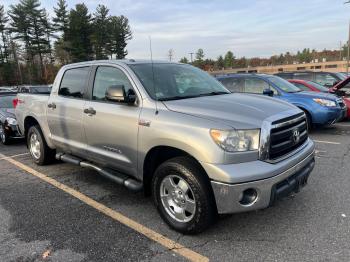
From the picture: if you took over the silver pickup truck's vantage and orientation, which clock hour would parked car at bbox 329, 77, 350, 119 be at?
The parked car is roughly at 9 o'clock from the silver pickup truck.

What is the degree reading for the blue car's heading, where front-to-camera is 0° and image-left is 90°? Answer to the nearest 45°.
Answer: approximately 315°

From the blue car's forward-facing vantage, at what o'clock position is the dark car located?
The dark car is roughly at 4 o'clock from the blue car.

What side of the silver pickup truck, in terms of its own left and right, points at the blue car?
left

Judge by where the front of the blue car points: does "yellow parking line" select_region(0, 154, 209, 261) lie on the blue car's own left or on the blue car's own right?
on the blue car's own right

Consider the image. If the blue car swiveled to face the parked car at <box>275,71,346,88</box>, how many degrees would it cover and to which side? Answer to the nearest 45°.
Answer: approximately 135° to its left

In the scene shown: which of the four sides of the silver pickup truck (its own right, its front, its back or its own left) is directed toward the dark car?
back

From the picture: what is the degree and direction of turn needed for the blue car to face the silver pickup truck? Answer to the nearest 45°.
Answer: approximately 45° to its right

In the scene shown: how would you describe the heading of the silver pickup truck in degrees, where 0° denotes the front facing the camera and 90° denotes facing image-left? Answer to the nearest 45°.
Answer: approximately 315°

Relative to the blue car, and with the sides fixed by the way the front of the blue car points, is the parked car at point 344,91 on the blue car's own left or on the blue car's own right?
on the blue car's own left

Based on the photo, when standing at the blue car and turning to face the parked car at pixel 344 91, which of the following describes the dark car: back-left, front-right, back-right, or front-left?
back-left
